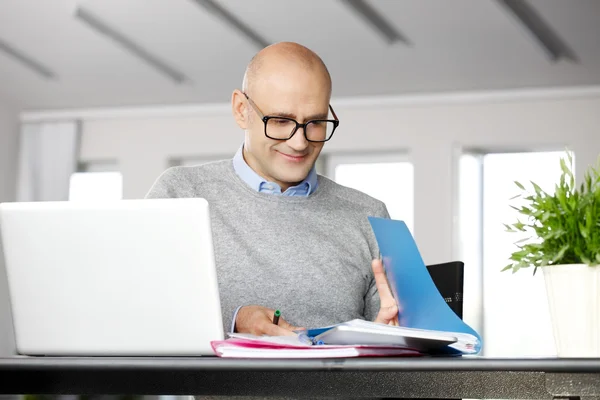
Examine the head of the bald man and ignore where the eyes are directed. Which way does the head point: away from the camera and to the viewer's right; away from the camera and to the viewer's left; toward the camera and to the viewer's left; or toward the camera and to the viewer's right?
toward the camera and to the viewer's right

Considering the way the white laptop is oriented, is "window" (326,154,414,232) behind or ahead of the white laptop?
ahead

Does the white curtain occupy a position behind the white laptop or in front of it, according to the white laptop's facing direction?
in front

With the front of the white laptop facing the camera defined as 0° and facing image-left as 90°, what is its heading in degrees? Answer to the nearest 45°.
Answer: approximately 180°
